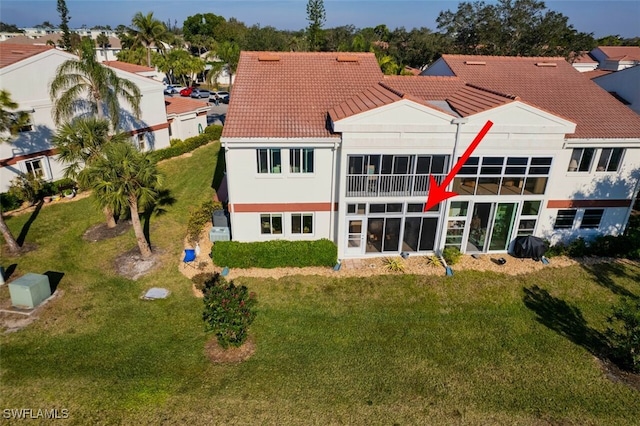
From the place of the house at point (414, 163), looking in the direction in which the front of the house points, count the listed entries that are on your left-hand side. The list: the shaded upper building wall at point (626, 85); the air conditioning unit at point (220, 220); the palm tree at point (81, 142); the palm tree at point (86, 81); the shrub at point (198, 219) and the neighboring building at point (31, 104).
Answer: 5

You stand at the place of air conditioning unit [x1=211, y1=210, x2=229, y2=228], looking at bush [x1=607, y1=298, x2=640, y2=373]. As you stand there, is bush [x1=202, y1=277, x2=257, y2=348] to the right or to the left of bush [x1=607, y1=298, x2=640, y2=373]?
right

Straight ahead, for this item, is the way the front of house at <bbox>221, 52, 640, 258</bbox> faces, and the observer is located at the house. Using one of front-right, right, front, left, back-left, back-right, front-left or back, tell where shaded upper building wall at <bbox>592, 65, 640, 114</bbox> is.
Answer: front-right

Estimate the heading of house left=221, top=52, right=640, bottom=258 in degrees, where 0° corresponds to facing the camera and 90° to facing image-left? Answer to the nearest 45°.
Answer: approximately 180°

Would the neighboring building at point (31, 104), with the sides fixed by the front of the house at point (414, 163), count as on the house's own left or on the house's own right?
on the house's own left

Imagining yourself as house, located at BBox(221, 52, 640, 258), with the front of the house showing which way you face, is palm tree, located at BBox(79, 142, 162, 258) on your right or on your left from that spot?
on your left

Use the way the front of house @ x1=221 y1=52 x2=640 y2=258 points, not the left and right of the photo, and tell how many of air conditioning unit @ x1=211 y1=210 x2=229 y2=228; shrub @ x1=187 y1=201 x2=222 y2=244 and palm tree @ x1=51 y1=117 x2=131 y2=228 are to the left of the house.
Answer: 3

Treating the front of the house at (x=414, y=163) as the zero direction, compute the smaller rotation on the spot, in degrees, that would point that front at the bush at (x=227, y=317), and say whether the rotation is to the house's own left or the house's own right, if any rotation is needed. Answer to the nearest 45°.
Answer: approximately 135° to the house's own left

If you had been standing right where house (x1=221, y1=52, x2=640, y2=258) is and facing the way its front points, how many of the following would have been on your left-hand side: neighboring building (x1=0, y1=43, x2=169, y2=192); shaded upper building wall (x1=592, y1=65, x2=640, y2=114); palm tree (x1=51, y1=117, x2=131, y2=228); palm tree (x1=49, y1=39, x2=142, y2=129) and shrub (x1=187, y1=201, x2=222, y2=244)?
4

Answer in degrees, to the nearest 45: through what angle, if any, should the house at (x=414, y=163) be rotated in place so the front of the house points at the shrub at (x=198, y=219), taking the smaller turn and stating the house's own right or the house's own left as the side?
approximately 90° to the house's own left
